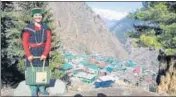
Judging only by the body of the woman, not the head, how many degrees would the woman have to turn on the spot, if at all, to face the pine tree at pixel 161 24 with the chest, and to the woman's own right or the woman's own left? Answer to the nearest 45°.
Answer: approximately 135° to the woman's own left

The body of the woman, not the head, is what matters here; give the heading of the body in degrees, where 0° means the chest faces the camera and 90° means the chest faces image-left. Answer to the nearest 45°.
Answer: approximately 0°
